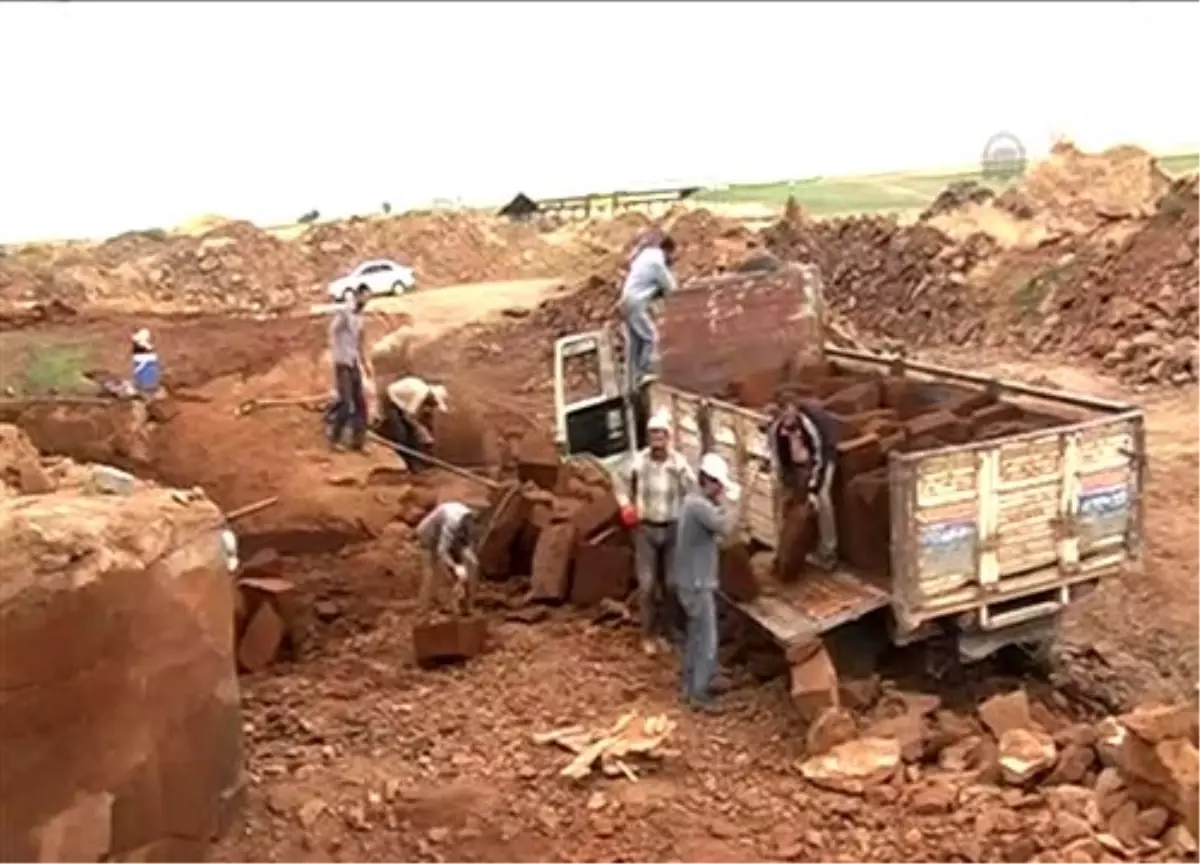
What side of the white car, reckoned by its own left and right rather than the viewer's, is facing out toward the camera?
left

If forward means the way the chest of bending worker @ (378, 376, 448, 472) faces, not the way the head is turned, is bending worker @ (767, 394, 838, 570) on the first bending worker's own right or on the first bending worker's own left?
on the first bending worker's own right

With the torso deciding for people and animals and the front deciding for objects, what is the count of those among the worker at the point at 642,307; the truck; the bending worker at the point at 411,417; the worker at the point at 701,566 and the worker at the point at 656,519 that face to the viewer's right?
3

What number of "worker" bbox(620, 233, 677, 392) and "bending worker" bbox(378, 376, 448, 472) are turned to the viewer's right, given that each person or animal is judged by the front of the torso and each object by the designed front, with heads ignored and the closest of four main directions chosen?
2

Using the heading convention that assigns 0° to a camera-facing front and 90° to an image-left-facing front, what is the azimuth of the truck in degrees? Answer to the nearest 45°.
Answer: approximately 135°

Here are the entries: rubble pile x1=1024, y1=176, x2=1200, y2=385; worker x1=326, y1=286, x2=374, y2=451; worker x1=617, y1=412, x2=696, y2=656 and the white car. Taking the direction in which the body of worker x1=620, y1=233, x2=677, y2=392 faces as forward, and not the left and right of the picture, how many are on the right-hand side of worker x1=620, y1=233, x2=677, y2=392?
1

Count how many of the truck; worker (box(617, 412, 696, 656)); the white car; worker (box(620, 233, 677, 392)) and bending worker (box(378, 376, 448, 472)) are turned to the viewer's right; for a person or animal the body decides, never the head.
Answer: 2

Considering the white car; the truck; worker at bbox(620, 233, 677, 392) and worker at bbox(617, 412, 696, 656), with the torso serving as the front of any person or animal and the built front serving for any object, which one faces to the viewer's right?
worker at bbox(620, 233, 677, 392)

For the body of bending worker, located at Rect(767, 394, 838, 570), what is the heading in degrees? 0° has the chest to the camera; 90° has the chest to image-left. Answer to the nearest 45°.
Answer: approximately 45°

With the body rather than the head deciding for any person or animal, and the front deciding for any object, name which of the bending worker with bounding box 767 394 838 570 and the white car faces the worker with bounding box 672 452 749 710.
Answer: the bending worker

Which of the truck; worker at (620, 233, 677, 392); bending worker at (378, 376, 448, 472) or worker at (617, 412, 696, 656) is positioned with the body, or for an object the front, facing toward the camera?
worker at (617, 412, 696, 656)

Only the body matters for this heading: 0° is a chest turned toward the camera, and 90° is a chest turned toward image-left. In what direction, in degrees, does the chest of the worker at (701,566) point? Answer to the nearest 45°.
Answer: approximately 270°
